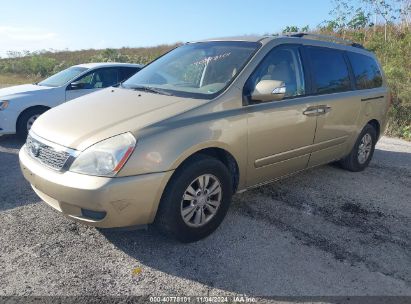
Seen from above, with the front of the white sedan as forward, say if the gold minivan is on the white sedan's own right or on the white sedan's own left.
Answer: on the white sedan's own left

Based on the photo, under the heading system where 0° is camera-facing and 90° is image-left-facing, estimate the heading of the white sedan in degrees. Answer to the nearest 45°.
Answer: approximately 45°

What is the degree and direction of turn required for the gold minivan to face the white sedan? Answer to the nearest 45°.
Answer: approximately 90° to its right

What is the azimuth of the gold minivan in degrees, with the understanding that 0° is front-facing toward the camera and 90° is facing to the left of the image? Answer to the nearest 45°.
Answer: approximately 45°
